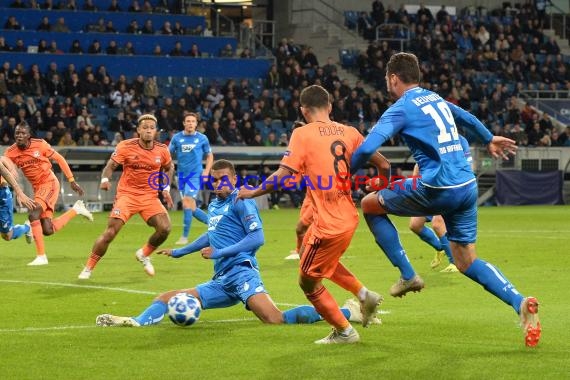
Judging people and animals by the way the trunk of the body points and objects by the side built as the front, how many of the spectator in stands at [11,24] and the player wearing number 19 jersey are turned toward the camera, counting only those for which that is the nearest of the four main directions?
1

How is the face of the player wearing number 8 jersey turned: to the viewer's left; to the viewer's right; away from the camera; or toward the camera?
away from the camera

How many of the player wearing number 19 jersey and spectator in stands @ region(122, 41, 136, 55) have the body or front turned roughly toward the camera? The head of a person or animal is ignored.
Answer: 1

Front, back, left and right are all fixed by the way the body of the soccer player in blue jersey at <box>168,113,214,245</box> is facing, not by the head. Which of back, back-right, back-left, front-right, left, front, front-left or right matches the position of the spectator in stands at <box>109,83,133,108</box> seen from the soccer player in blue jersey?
back

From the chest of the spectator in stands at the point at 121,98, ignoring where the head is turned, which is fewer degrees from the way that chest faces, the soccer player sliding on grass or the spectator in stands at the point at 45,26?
the soccer player sliding on grass

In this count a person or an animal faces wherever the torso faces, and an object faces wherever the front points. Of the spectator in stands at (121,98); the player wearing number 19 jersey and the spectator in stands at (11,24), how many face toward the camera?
2

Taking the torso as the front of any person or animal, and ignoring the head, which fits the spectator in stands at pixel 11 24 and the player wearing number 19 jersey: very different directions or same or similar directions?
very different directions

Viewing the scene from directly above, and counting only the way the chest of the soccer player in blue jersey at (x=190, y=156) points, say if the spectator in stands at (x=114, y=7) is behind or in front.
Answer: behind

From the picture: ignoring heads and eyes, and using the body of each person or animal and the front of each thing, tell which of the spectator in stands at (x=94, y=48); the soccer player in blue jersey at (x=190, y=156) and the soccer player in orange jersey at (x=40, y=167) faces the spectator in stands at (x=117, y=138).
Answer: the spectator in stands at (x=94, y=48)

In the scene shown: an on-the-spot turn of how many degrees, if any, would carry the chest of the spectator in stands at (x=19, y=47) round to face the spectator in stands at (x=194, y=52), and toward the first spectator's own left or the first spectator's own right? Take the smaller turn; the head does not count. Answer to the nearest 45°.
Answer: approximately 90° to the first spectator's own left

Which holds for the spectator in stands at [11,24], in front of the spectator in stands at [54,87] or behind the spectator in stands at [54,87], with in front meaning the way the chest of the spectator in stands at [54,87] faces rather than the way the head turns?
behind

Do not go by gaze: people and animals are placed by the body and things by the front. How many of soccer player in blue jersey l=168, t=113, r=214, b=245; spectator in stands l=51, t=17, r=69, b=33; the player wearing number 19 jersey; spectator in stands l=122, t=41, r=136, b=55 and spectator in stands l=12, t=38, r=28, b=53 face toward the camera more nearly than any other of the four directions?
4

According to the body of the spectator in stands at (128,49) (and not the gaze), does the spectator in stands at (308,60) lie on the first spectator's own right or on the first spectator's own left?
on the first spectator's own left

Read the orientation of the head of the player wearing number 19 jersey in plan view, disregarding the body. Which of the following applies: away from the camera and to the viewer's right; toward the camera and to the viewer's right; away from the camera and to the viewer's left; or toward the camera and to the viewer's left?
away from the camera and to the viewer's left

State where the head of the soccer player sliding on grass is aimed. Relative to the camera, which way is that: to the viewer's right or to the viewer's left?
to the viewer's left

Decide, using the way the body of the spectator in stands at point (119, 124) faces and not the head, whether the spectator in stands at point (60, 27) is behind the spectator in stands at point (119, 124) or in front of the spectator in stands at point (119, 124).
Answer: behind
